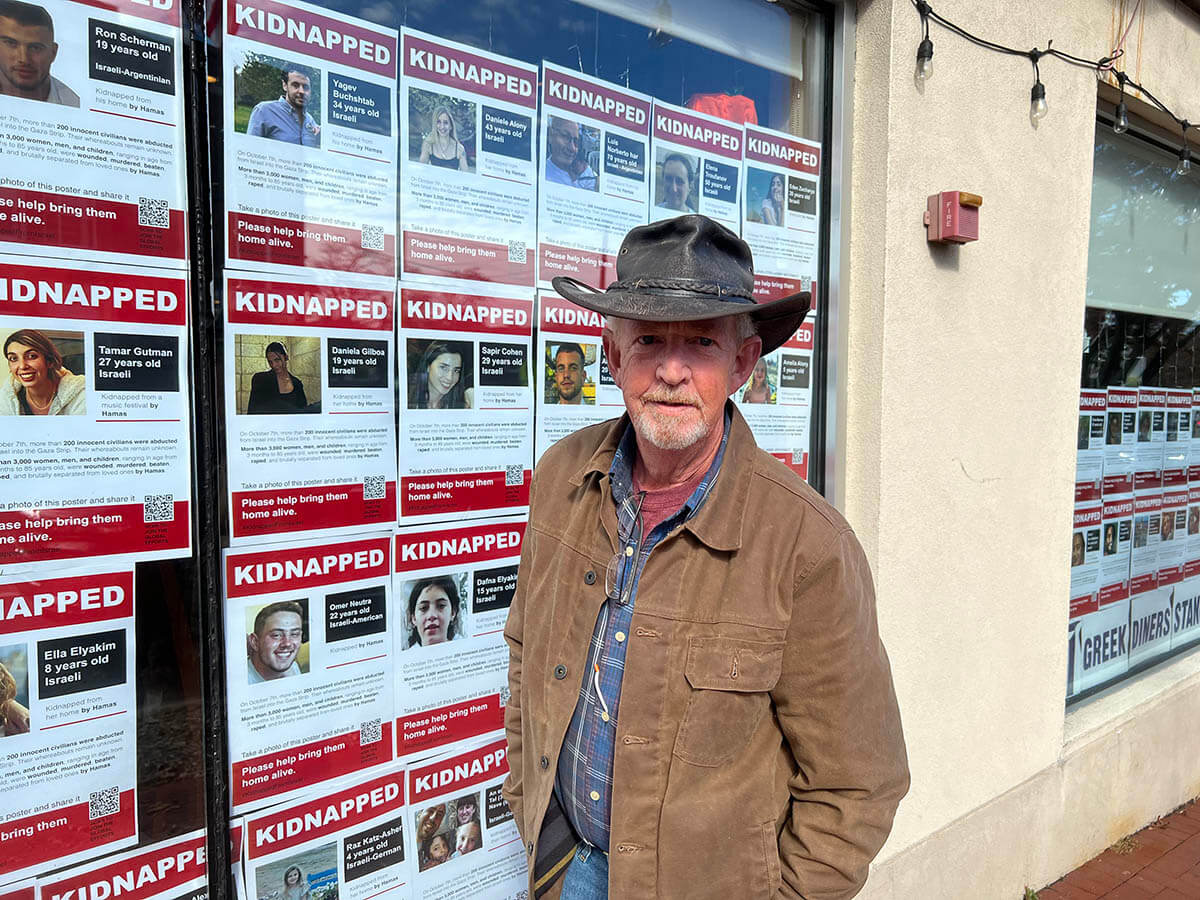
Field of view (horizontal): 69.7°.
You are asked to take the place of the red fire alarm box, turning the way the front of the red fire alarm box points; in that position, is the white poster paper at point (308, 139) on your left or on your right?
on your right

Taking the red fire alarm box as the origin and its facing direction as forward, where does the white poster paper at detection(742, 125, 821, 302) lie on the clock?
The white poster paper is roughly at 4 o'clock from the red fire alarm box.

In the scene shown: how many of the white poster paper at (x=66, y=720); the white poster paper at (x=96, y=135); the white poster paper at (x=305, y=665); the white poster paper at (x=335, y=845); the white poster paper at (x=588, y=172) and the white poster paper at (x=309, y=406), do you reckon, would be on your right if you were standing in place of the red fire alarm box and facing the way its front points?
6

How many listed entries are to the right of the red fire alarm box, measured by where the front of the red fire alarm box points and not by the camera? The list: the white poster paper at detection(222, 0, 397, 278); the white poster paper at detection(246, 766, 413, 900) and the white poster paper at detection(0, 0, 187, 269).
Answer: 3

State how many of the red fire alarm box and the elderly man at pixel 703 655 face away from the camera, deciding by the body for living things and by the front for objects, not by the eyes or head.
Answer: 0

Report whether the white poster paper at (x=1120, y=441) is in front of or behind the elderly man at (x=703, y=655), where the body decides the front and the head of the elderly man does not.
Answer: behind

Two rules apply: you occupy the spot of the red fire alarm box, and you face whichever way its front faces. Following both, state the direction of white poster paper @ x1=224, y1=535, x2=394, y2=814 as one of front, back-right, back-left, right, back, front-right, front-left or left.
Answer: right

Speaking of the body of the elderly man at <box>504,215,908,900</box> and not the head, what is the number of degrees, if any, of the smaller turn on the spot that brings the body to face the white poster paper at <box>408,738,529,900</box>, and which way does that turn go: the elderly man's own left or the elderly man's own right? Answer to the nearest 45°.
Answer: approximately 90° to the elderly man's own right

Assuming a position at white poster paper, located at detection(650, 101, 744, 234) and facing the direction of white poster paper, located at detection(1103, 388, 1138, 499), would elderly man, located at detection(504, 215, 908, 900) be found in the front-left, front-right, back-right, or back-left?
back-right

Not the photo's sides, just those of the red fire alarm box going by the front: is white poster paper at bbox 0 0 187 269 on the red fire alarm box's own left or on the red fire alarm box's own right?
on the red fire alarm box's own right

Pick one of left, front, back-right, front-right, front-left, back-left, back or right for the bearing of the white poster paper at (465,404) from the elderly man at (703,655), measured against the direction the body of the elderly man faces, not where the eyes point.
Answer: right

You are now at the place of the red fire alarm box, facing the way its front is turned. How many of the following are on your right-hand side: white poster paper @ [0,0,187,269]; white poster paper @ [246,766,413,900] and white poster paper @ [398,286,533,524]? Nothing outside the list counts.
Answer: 3

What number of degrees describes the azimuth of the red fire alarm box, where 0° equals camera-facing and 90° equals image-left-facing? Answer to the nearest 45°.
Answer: approximately 315°

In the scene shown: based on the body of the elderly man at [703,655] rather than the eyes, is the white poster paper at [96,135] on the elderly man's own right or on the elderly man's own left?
on the elderly man's own right

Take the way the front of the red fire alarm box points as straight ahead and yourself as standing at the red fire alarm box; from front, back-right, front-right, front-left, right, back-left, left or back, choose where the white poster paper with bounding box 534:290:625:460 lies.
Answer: right
